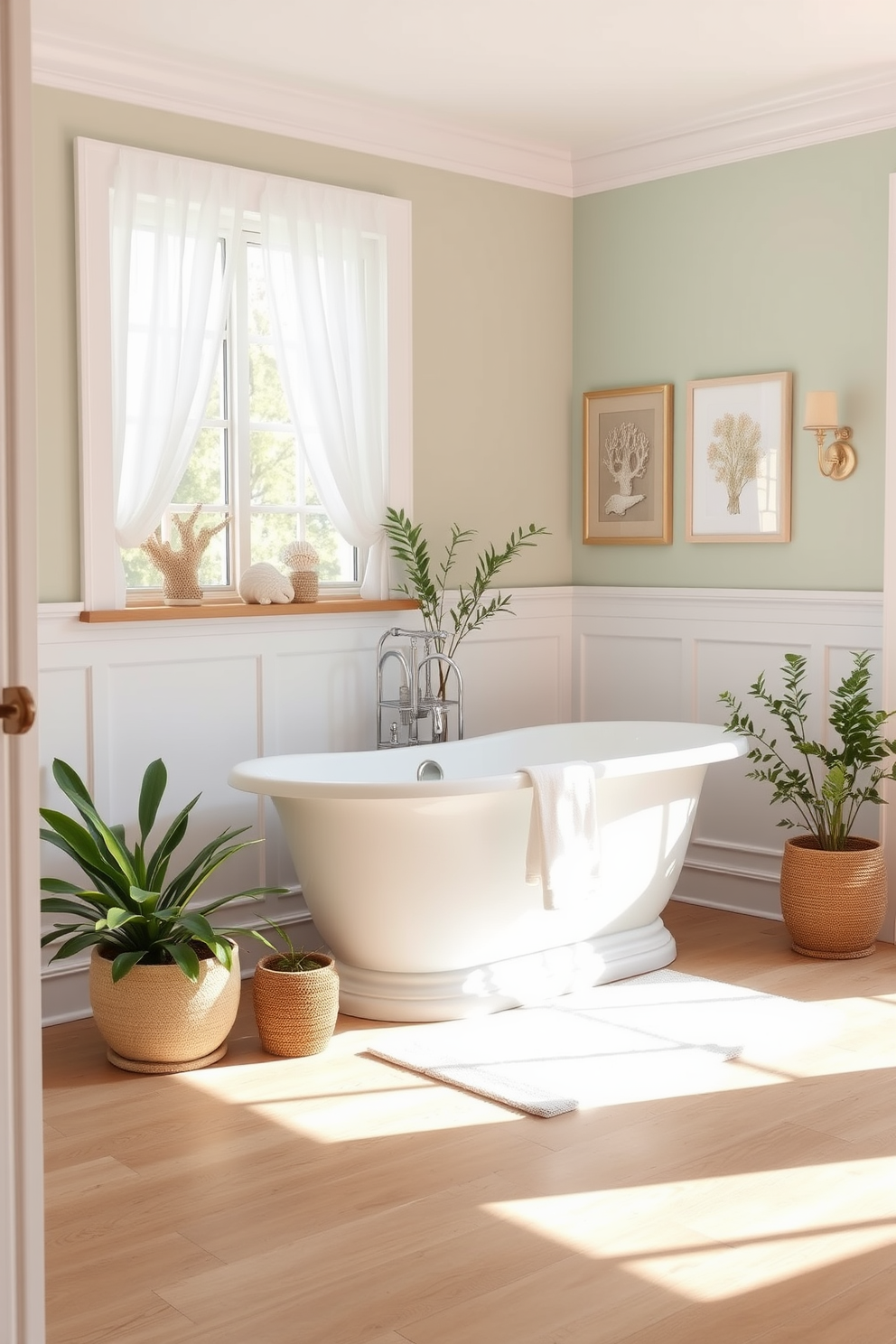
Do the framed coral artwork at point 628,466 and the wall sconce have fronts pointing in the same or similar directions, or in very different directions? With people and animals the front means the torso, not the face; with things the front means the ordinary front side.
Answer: same or similar directions

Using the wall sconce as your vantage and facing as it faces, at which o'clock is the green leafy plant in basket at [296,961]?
The green leafy plant in basket is roughly at 12 o'clock from the wall sconce.

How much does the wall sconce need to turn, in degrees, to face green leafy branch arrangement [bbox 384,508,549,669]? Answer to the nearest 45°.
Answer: approximately 45° to its right

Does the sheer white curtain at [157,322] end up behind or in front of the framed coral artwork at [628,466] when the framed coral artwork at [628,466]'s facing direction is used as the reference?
in front

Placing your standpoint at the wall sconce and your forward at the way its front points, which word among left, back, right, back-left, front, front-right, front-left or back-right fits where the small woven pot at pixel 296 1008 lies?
front

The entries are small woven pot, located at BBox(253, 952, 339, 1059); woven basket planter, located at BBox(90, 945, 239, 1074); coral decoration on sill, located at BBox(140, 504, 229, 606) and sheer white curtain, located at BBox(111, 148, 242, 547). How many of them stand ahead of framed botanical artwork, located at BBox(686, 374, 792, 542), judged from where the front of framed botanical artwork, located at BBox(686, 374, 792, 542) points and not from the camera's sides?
4

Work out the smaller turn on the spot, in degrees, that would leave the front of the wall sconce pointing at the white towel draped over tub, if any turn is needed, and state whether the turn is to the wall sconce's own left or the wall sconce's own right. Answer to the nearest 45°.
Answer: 0° — it already faces it

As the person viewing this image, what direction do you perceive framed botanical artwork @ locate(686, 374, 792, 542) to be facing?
facing the viewer and to the left of the viewer

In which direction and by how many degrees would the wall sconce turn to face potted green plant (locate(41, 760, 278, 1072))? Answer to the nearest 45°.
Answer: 0° — it already faces it

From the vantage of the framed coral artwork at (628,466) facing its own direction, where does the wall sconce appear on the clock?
The wall sconce is roughly at 9 o'clock from the framed coral artwork.

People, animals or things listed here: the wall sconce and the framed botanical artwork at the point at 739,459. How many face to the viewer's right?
0

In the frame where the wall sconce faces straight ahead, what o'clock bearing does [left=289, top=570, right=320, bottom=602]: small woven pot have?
The small woven pot is roughly at 1 o'clock from the wall sconce.

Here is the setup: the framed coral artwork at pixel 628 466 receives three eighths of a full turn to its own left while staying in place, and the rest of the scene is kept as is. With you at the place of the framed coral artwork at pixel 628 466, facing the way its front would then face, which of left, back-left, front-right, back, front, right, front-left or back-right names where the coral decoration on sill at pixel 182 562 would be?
back-right

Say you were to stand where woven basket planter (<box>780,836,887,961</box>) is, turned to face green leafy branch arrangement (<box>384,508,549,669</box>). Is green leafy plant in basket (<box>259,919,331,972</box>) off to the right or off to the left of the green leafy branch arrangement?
left
